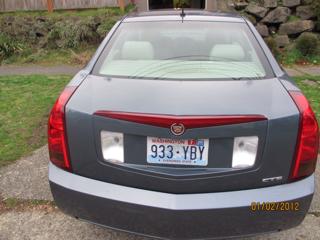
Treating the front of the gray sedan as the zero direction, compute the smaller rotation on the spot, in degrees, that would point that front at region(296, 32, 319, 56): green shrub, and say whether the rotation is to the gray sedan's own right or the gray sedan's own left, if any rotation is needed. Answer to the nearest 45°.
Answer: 0° — it already faces it

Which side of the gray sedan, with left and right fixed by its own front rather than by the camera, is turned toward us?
back

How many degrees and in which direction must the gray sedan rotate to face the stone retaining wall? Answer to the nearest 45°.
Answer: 0° — it already faces it

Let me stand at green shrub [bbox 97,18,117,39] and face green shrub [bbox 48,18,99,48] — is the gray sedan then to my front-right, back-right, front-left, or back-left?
back-left

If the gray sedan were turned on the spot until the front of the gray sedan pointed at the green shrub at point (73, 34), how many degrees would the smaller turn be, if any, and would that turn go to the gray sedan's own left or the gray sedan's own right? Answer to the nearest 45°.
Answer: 0° — it already faces it

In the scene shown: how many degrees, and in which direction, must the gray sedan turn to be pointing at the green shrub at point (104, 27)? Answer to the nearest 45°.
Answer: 0° — it already faces it
